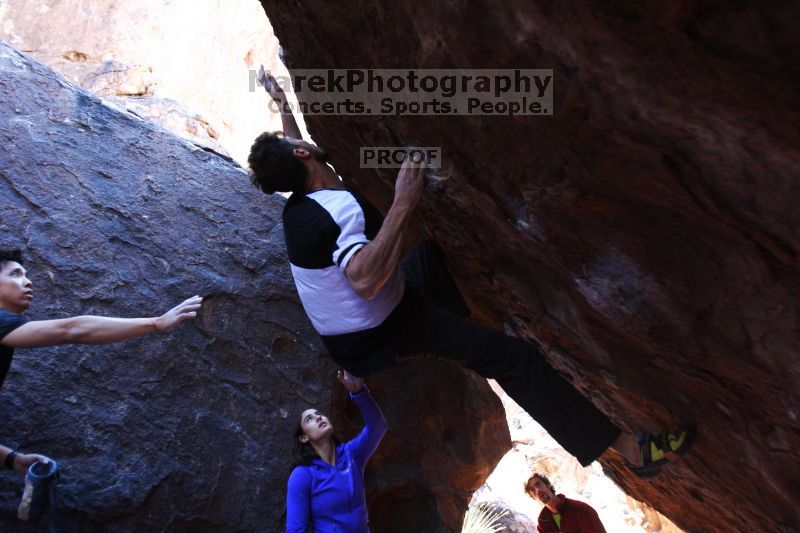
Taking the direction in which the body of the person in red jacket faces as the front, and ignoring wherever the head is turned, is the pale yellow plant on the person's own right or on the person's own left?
on the person's own right

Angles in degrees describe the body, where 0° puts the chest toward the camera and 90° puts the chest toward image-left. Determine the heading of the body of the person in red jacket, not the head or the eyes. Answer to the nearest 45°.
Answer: approximately 45°
